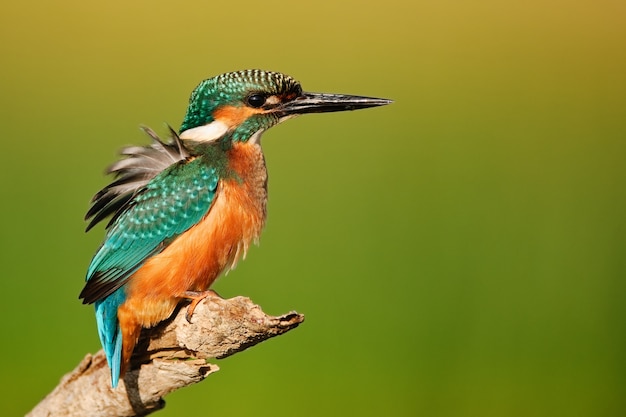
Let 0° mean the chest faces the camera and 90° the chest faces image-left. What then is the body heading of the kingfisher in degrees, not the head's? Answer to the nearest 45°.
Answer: approximately 270°
